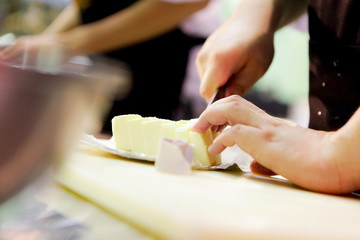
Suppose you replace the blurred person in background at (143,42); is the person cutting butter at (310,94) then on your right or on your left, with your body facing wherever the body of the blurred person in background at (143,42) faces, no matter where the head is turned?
on your left

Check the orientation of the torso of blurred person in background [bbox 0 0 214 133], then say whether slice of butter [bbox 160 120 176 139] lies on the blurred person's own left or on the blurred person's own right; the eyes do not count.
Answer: on the blurred person's own left

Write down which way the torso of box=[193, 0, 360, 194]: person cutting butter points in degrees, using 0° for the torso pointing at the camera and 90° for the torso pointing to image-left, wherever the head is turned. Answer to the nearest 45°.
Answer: approximately 90°

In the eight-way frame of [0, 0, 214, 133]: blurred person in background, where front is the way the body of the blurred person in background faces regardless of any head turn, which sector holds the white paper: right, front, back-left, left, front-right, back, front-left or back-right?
left

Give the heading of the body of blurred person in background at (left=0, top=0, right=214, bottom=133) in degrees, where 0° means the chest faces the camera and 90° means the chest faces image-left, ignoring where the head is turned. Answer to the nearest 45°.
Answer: approximately 90°

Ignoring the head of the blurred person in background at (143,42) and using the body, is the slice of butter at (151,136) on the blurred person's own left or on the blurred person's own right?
on the blurred person's own left

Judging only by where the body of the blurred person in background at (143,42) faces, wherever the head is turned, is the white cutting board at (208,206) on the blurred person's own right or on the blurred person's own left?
on the blurred person's own left
